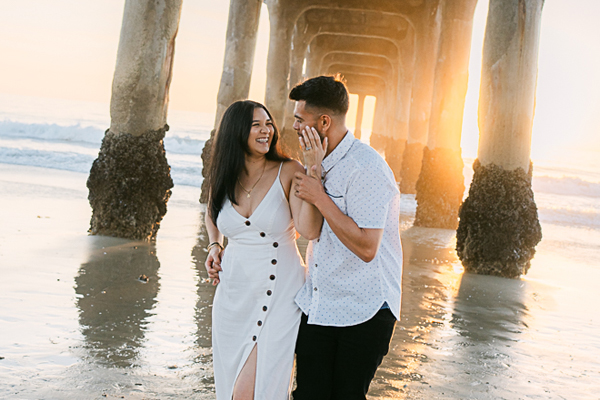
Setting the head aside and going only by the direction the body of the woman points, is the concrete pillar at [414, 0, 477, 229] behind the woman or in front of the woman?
behind

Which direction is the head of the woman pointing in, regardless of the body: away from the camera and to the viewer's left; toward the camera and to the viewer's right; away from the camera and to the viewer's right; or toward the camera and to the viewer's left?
toward the camera and to the viewer's right

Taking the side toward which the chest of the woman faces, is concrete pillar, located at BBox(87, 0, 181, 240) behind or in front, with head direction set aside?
behind

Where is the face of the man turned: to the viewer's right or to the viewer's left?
to the viewer's left

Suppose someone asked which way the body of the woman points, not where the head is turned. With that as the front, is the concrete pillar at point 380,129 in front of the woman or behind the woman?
behind

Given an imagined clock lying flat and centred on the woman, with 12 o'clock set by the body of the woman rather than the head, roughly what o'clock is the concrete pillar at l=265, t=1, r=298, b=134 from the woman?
The concrete pillar is roughly at 6 o'clock from the woman.

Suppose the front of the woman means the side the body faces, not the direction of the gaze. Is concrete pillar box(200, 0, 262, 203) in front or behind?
behind

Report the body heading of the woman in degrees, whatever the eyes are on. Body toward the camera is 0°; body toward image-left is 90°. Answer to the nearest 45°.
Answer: approximately 0°
